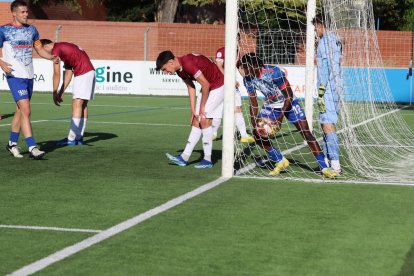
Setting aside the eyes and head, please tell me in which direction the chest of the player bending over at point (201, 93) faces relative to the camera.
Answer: to the viewer's left

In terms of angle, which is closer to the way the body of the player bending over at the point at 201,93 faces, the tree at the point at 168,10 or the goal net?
the tree

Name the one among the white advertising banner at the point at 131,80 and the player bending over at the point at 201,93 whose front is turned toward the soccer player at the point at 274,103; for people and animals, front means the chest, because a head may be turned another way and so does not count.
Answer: the white advertising banner

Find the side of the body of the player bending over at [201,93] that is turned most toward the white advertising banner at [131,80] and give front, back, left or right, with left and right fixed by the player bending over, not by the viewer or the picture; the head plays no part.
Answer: right

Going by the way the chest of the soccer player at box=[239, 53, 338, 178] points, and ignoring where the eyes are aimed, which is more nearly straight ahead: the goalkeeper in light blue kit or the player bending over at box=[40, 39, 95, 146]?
the player bending over

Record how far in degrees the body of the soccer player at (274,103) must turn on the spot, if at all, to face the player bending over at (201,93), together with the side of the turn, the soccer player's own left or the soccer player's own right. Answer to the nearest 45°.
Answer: approximately 45° to the soccer player's own right

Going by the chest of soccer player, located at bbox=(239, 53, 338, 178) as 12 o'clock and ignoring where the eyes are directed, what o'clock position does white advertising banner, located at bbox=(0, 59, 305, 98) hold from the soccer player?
The white advertising banner is roughly at 4 o'clock from the soccer player.

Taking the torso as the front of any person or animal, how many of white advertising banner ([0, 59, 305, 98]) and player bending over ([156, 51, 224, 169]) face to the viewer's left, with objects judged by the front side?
1

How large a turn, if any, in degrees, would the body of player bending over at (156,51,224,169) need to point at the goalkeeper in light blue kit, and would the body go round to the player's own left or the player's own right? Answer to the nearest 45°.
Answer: approximately 180°

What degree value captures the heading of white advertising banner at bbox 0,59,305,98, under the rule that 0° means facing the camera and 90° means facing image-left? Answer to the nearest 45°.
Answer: approximately 0°

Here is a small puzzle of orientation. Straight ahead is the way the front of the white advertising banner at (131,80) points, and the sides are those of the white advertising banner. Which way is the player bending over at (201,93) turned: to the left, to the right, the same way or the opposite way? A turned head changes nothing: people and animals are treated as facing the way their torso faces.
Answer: to the right

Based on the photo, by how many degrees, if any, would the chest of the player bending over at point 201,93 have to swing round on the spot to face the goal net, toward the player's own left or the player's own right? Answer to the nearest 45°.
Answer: approximately 135° to the player's own right
